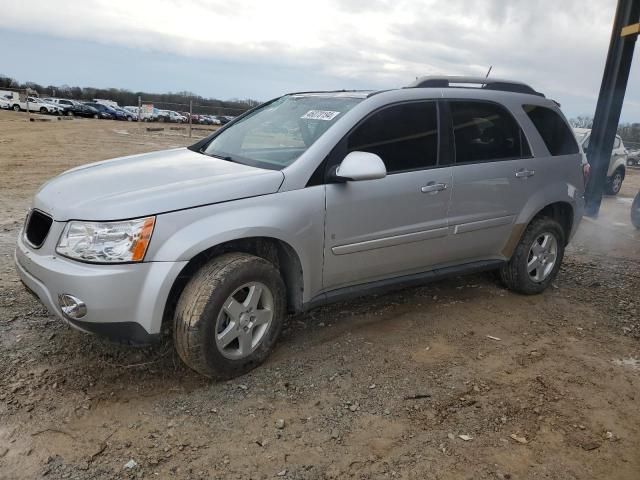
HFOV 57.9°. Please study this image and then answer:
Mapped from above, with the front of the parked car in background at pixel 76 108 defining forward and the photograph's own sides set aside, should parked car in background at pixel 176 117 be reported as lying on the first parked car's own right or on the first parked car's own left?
on the first parked car's own left

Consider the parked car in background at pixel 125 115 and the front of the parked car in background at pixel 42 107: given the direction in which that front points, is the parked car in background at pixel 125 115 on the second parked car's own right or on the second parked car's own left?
on the second parked car's own left
